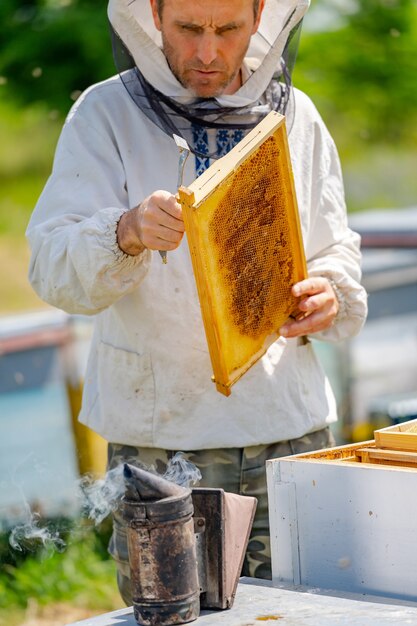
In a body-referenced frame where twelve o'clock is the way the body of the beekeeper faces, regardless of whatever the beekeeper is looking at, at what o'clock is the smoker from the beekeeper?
The smoker is roughly at 12 o'clock from the beekeeper.

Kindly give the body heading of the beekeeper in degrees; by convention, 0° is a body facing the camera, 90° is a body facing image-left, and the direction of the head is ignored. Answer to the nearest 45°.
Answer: approximately 0°

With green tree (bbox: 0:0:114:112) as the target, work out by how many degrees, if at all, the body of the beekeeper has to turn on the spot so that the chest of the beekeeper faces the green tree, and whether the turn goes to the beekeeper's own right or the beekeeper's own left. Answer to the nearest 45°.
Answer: approximately 180°

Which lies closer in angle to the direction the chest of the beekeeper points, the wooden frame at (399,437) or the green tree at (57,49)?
the wooden frame

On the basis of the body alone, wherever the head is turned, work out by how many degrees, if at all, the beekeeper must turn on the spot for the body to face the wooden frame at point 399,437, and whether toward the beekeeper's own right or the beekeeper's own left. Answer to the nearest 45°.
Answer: approximately 45° to the beekeeper's own left

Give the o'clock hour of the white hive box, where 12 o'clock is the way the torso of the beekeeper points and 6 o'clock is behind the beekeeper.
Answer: The white hive box is roughly at 11 o'clock from the beekeeper.
